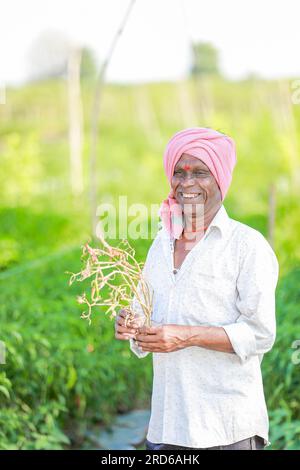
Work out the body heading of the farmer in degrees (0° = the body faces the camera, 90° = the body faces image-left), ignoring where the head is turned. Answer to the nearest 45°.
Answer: approximately 45°

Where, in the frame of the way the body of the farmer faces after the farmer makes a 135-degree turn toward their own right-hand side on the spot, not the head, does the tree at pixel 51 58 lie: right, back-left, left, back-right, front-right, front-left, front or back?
front
